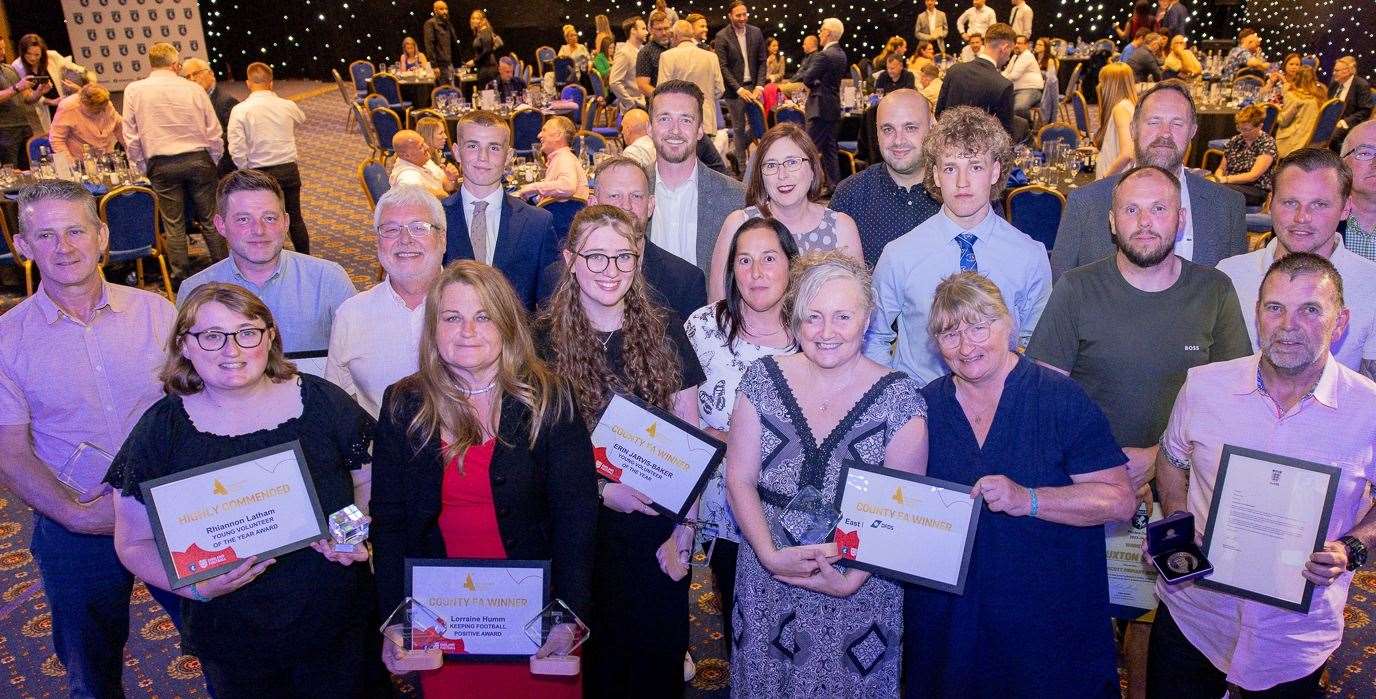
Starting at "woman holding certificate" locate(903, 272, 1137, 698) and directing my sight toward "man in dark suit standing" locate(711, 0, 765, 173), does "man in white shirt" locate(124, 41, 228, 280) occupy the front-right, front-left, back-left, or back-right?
front-left

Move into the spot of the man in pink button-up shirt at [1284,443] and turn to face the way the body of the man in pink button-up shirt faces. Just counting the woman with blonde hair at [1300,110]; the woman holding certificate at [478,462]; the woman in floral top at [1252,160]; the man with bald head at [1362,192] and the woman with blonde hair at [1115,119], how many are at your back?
4

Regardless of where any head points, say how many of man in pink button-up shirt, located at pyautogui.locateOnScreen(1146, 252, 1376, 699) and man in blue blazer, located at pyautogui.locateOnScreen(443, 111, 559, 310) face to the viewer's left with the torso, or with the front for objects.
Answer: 0

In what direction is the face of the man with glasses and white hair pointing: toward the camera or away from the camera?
toward the camera

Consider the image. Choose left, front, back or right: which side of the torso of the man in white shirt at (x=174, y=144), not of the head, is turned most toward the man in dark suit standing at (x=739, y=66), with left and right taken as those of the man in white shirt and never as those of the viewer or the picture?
right

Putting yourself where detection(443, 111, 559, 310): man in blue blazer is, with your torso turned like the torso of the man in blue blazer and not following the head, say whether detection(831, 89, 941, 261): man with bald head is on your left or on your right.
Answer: on your left

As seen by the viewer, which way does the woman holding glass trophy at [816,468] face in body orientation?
toward the camera

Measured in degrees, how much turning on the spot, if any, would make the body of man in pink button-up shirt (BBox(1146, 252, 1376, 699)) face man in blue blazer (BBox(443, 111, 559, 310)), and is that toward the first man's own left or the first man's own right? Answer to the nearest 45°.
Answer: approximately 90° to the first man's own right

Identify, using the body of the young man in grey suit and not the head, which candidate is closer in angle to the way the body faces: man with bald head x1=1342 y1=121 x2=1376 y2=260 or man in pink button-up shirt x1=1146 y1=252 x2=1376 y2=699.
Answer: the man in pink button-up shirt

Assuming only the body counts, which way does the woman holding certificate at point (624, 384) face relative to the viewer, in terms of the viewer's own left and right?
facing the viewer

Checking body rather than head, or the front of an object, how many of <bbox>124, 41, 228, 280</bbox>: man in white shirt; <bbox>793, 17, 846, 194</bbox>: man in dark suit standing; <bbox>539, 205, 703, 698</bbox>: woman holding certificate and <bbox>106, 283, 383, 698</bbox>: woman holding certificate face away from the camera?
1

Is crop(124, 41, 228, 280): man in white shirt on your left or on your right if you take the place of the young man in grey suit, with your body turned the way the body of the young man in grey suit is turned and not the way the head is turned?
on your right

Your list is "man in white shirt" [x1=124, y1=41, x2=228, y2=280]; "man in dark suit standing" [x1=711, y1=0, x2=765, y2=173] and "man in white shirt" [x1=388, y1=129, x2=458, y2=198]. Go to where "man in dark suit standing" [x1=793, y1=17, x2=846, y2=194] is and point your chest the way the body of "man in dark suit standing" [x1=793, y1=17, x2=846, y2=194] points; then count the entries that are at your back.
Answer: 0

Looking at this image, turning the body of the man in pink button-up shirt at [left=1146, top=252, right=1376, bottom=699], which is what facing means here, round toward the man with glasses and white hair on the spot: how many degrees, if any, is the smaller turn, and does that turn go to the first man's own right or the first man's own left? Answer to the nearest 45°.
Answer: approximately 90° to the first man's own right

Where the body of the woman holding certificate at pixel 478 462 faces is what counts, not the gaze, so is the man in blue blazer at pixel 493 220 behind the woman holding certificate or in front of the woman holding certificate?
behind

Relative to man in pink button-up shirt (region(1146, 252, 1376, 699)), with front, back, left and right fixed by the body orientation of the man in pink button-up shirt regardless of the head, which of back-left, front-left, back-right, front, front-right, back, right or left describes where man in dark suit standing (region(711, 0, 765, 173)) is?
back-right

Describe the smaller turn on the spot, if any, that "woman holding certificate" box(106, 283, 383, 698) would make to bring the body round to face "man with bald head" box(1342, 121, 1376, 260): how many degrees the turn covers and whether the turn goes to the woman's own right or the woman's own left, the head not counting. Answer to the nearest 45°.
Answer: approximately 90° to the woman's own left

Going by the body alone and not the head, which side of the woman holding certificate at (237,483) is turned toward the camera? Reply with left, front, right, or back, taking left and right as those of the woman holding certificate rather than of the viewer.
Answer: front
